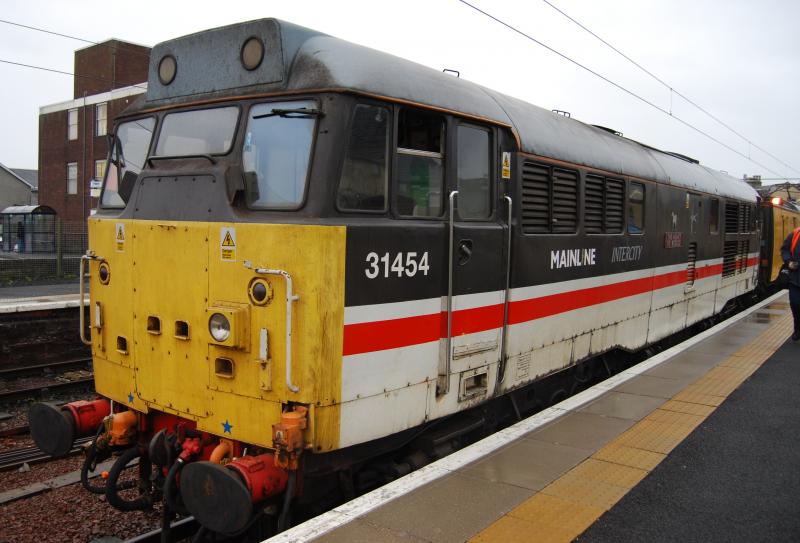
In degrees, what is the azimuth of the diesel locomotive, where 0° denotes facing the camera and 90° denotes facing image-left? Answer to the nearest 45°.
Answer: approximately 45°

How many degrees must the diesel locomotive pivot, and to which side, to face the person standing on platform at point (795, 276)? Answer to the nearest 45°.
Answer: approximately 180°

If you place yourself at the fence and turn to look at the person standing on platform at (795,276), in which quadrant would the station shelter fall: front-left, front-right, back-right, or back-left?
back-left

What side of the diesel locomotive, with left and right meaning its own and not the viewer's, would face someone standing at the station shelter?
right

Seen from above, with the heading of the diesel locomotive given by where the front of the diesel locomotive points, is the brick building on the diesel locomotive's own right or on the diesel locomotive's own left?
on the diesel locomotive's own right
